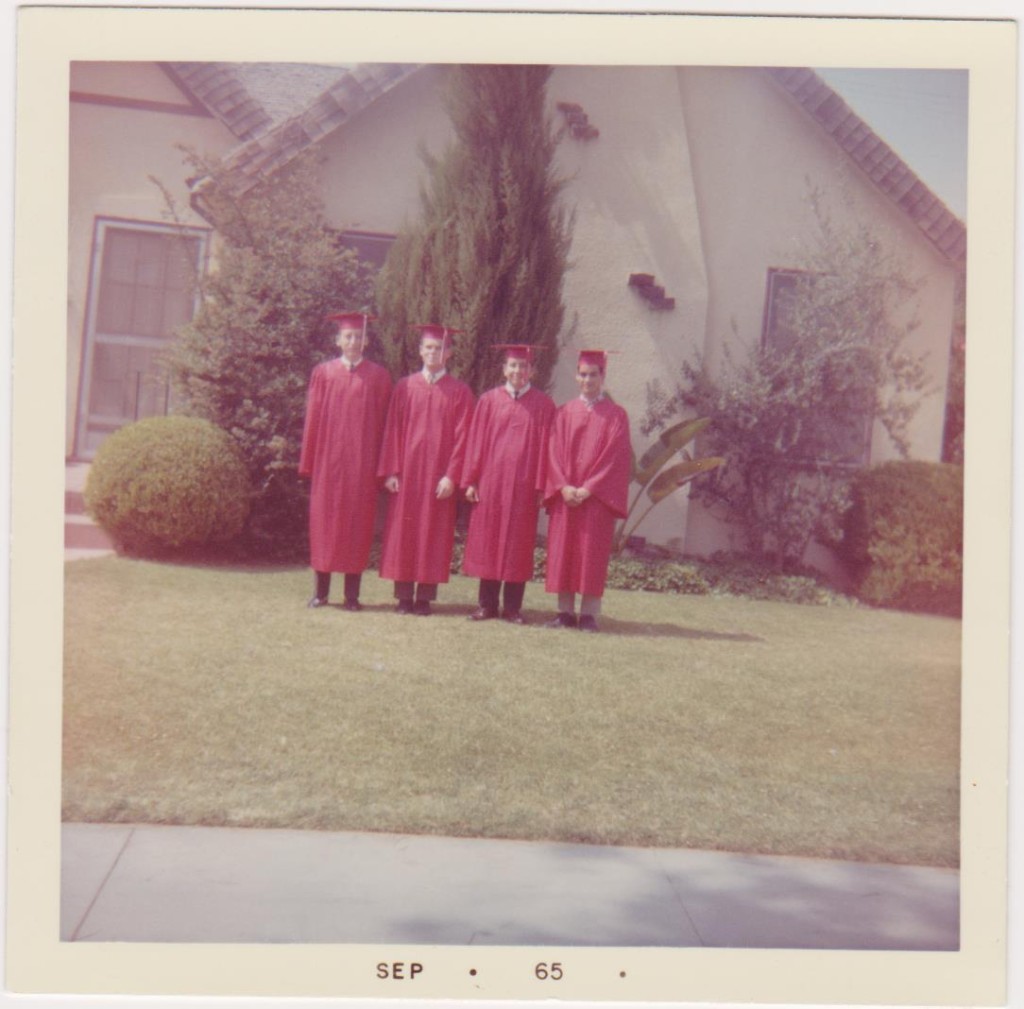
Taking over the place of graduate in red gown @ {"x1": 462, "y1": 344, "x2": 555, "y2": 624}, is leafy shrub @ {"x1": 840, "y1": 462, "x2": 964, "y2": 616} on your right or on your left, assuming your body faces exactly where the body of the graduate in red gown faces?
on your left

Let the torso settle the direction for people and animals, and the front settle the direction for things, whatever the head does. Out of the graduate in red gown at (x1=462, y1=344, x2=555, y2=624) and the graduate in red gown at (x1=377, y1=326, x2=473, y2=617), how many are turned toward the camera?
2

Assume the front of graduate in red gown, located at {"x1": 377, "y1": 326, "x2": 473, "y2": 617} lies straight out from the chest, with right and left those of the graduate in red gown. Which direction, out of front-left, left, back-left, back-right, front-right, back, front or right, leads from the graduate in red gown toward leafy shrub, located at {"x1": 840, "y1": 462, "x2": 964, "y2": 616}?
left

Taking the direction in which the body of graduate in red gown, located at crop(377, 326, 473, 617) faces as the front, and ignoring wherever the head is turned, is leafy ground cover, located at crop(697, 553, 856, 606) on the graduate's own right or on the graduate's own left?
on the graduate's own left

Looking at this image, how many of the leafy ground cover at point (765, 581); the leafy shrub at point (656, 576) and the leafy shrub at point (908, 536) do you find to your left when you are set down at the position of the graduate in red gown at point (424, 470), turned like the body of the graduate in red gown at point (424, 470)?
3

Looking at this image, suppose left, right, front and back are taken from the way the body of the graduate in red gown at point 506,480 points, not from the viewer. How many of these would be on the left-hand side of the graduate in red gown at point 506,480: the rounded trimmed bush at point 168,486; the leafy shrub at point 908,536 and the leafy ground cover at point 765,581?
2
